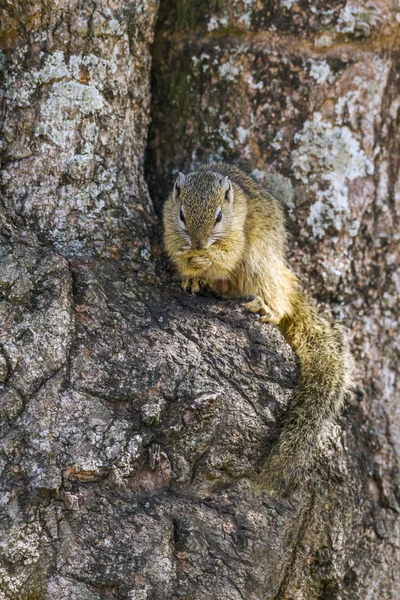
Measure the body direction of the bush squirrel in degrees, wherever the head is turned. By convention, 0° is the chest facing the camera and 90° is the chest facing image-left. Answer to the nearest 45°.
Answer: approximately 45°
